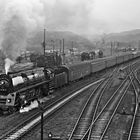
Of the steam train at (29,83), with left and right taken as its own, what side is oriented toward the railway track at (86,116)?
left

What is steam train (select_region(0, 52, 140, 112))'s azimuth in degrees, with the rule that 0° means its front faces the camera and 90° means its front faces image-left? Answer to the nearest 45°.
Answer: approximately 45°

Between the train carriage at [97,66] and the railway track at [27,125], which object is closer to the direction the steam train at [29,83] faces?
the railway track

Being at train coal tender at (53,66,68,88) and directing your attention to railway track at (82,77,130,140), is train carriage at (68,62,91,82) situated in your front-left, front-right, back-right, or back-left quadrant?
back-left
